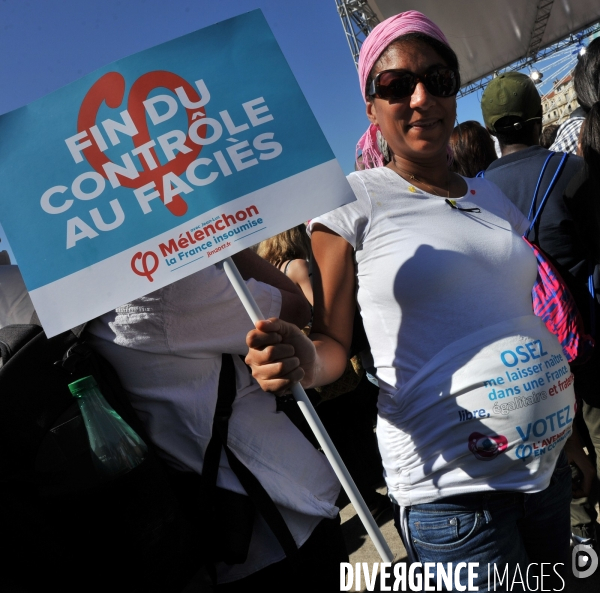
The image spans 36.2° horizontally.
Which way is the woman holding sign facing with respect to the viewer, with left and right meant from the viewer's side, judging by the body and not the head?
facing the viewer and to the right of the viewer

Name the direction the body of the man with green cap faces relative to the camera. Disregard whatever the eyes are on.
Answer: away from the camera

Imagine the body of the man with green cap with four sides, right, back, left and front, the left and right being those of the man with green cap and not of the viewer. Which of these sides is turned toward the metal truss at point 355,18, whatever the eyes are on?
front

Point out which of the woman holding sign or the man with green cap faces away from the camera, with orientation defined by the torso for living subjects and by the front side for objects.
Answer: the man with green cap

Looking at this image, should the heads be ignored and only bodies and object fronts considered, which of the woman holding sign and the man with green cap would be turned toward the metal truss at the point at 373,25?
the man with green cap

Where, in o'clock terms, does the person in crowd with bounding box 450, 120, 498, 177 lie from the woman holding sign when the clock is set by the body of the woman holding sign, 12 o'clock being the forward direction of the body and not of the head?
The person in crowd is roughly at 8 o'clock from the woman holding sign.

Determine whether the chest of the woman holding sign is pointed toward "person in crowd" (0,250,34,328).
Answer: no

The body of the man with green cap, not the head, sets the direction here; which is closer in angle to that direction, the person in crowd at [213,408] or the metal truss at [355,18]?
the metal truss

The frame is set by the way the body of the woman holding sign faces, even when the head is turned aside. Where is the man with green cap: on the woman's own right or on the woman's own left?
on the woman's own left

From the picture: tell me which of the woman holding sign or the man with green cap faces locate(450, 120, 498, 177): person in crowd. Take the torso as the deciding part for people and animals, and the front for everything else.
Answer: the man with green cap

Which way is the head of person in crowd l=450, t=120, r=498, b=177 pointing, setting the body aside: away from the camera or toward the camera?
away from the camera

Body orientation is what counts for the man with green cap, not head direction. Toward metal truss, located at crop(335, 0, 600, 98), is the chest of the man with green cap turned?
yes
